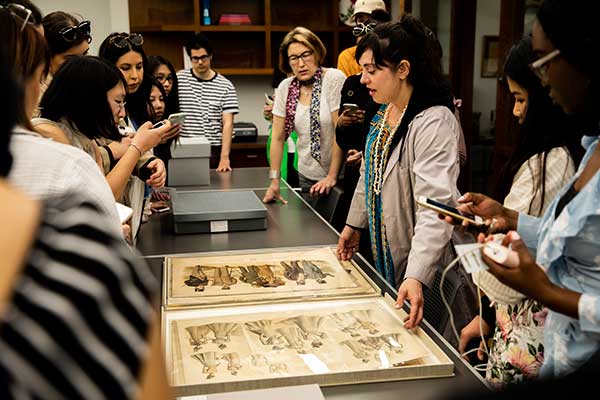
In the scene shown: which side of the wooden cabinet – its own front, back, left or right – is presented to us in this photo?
front

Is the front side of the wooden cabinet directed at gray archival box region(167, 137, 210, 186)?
yes

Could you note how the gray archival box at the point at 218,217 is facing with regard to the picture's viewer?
facing the viewer

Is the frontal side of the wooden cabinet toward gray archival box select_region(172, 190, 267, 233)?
yes

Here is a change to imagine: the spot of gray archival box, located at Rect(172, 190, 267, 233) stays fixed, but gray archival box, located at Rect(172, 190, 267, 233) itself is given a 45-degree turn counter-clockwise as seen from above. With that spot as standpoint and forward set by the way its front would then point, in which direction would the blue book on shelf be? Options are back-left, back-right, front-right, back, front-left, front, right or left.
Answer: back-left

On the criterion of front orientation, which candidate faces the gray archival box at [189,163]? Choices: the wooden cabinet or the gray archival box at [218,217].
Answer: the wooden cabinet

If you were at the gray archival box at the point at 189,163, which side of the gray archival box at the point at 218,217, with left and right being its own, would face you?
back

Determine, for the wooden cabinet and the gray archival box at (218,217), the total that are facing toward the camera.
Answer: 2

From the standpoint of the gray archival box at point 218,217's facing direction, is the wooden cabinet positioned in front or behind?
behind
